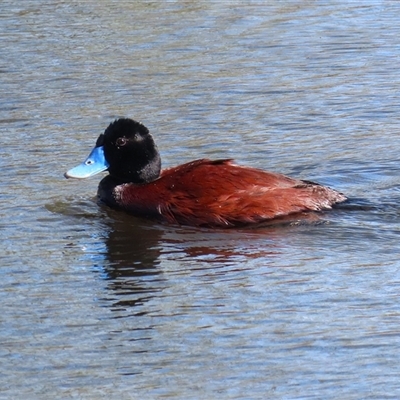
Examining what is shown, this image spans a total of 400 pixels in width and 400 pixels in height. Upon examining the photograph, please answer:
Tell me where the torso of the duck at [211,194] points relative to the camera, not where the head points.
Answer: to the viewer's left
